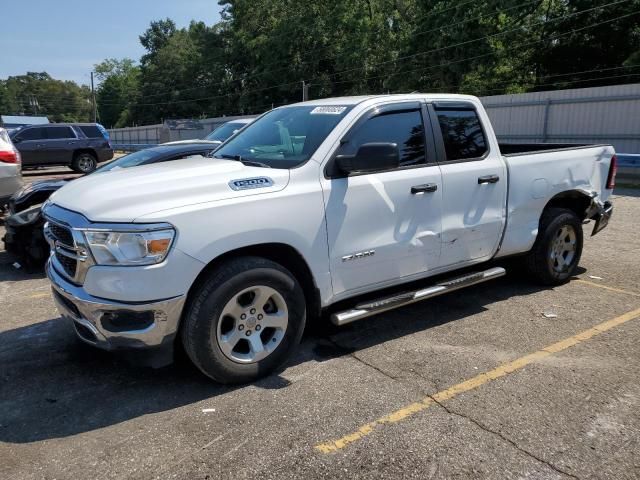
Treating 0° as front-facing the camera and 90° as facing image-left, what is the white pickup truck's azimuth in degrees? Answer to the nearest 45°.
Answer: approximately 45°

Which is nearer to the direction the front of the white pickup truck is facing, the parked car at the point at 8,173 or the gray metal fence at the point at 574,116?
the parked car

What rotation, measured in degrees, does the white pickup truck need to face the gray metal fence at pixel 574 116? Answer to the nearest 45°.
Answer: approximately 180°

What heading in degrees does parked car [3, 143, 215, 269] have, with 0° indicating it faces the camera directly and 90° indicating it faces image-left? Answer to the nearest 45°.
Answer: approximately 45°

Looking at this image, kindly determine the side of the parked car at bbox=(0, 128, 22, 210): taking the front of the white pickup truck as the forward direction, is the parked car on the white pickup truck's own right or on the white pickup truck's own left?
on the white pickup truck's own right
